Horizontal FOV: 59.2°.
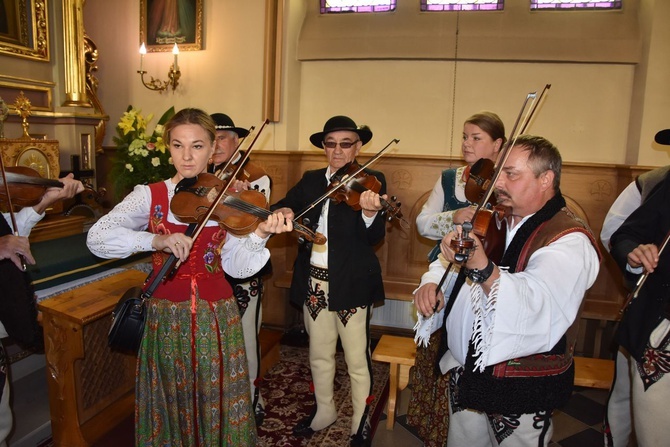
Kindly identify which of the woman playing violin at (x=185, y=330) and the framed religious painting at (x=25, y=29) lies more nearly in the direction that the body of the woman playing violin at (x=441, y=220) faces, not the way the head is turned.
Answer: the woman playing violin

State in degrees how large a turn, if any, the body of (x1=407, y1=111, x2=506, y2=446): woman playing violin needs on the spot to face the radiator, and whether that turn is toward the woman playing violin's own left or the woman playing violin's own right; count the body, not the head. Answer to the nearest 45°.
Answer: approximately 135° to the woman playing violin's own right

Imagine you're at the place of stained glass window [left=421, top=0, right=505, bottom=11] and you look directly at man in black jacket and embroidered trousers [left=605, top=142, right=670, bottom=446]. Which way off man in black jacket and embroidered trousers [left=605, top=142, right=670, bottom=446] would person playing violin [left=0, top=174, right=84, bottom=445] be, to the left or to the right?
right

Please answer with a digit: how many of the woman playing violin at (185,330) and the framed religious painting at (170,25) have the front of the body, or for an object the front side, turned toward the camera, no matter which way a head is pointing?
2

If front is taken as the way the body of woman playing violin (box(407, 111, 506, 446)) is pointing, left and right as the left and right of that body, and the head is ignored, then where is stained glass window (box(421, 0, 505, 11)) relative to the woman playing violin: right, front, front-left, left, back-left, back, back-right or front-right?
back-right

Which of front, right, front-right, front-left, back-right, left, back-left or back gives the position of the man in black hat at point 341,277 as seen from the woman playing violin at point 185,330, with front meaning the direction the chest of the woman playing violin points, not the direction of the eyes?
back-left
